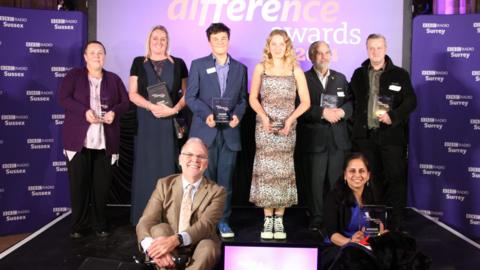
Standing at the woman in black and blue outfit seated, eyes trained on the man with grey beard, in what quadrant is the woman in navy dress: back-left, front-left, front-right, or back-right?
front-left

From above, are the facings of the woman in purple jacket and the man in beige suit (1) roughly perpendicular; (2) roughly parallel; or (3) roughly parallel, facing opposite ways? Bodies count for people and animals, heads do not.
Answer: roughly parallel

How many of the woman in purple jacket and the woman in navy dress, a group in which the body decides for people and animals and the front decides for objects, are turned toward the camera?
2

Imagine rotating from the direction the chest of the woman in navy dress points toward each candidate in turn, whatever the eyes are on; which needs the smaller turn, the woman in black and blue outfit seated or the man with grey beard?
the woman in black and blue outfit seated

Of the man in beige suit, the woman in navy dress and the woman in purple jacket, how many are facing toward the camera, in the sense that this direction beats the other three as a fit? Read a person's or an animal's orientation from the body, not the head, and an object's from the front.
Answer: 3

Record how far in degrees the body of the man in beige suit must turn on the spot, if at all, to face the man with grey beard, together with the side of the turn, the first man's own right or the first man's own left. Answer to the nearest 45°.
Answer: approximately 135° to the first man's own left

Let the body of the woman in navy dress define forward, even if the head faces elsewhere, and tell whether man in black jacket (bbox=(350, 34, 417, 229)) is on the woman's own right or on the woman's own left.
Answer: on the woman's own left

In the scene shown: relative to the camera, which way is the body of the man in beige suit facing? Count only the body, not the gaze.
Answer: toward the camera

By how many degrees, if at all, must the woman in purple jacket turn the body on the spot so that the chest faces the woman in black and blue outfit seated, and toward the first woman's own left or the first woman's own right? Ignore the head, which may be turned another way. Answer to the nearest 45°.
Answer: approximately 45° to the first woman's own left

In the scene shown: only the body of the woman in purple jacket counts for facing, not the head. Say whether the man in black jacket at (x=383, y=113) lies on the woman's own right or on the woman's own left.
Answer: on the woman's own left

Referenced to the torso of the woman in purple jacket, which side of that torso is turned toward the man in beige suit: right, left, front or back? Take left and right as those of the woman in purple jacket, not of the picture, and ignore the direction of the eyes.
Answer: front

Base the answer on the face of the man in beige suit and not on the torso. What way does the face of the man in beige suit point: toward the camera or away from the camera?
toward the camera

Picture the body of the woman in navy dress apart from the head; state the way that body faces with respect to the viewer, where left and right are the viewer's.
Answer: facing the viewer
